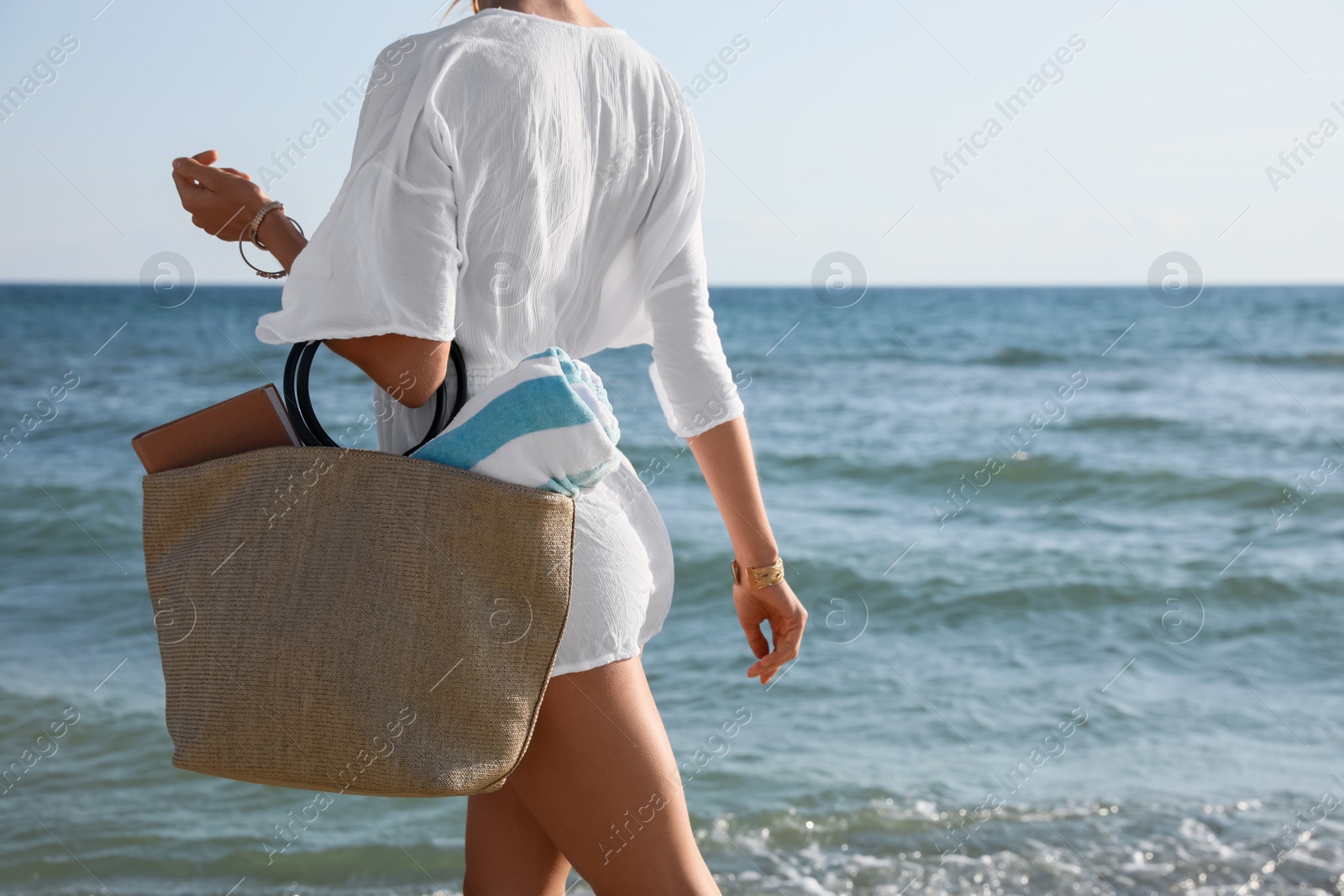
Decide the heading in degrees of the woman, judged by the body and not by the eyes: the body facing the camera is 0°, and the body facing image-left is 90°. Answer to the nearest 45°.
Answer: approximately 135°
